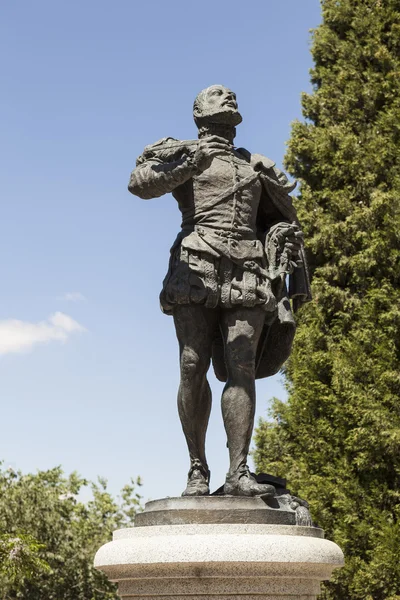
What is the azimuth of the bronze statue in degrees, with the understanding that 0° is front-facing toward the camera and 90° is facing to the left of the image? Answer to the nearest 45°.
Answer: approximately 0°

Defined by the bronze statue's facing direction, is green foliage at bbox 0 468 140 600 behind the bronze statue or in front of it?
behind

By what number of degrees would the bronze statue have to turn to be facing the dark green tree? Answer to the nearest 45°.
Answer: approximately 180°
